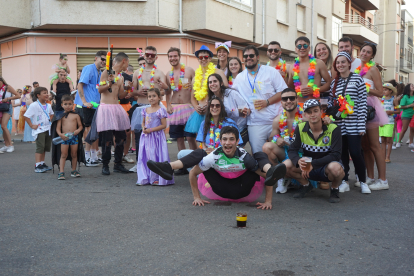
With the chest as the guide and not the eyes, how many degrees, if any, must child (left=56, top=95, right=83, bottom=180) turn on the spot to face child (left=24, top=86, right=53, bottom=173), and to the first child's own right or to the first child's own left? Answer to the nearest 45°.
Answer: approximately 135° to the first child's own right

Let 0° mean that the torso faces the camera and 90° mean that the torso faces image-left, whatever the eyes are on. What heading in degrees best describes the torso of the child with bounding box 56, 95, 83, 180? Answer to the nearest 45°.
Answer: approximately 0°

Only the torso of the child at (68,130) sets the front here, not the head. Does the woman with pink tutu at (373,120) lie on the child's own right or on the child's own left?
on the child's own left

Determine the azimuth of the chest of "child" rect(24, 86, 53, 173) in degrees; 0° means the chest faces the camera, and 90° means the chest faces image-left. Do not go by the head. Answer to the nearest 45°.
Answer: approximately 315°
